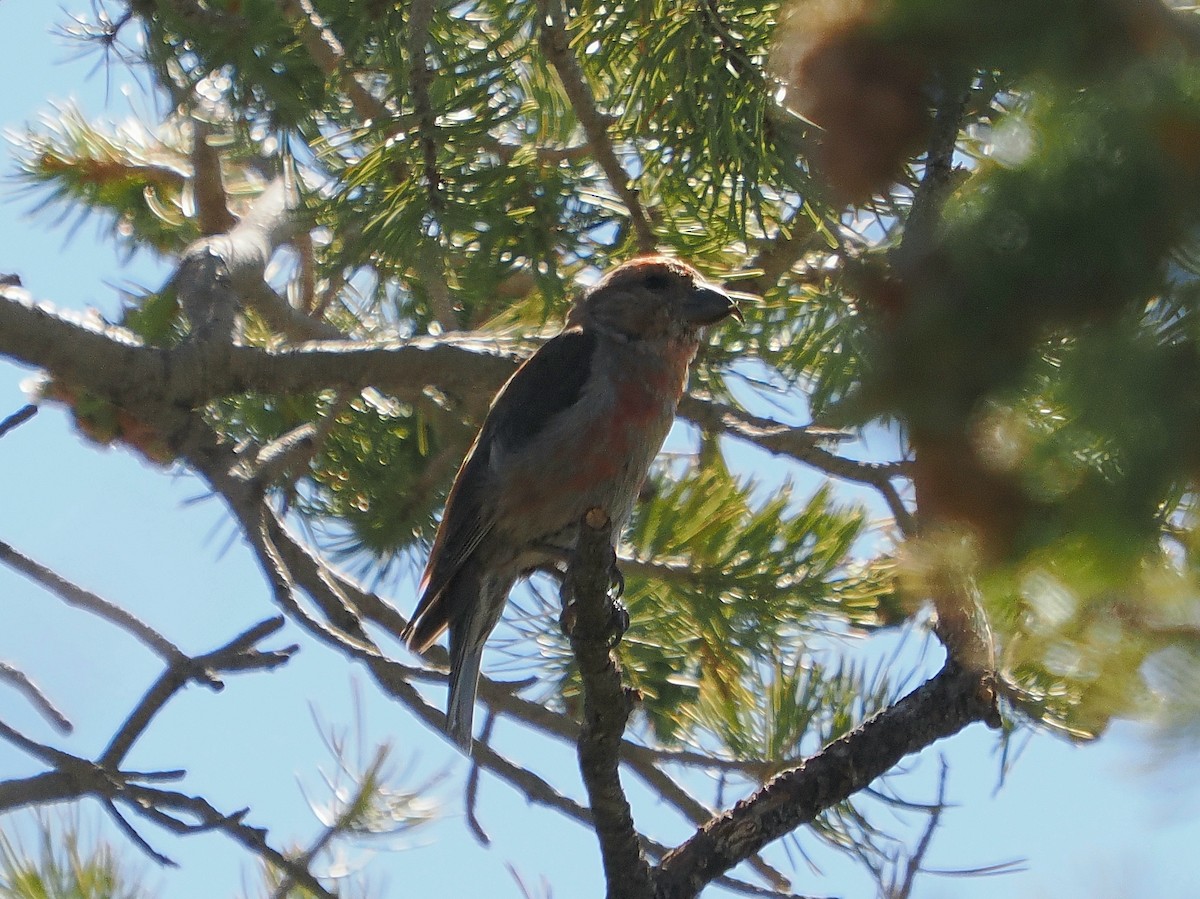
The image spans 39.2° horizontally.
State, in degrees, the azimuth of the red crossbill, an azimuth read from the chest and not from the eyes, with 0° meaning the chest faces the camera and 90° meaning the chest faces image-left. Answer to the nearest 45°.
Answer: approximately 270°
